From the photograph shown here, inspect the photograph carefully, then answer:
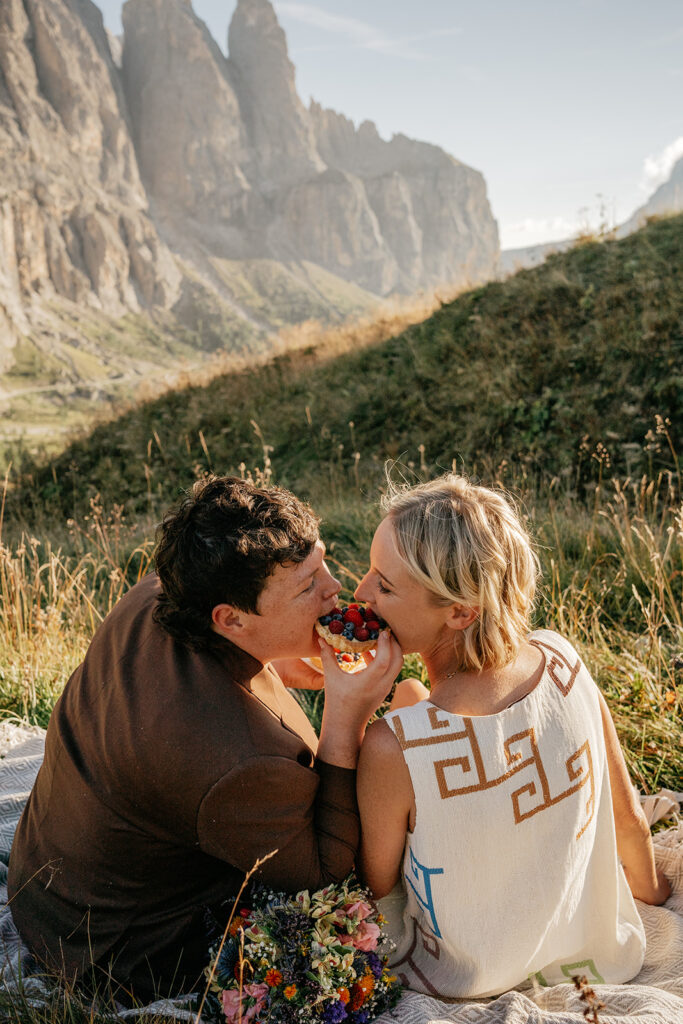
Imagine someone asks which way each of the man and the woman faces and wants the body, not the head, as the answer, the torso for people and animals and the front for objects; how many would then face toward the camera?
0

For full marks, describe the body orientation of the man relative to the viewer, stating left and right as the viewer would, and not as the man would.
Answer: facing away from the viewer and to the right of the viewer

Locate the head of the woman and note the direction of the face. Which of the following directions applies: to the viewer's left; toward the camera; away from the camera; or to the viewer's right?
to the viewer's left

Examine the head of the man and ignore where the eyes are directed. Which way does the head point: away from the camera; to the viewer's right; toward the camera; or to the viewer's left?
to the viewer's right

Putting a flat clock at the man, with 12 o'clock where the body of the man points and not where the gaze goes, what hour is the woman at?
The woman is roughly at 2 o'clock from the man.

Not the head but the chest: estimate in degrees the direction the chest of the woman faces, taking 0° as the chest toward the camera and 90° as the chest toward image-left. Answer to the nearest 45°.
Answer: approximately 180°
